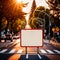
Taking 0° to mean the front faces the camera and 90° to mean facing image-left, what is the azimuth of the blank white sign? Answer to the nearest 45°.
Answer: approximately 0°
